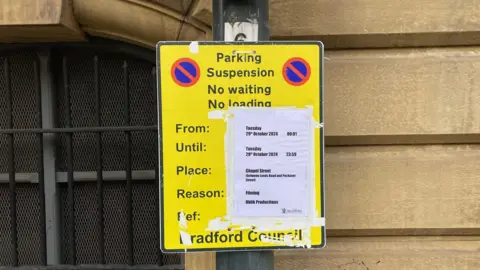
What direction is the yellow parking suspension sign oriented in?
toward the camera

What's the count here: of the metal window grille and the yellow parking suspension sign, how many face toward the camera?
2

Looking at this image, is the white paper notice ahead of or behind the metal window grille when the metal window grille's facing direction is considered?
ahead

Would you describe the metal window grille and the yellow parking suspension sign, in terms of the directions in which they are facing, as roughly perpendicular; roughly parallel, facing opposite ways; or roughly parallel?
roughly parallel

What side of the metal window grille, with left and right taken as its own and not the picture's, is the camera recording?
front

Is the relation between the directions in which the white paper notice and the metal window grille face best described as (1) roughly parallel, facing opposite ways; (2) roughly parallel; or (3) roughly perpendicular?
roughly parallel

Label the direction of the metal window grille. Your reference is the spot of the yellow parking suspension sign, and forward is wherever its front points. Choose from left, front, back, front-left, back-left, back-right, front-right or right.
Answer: back-right
